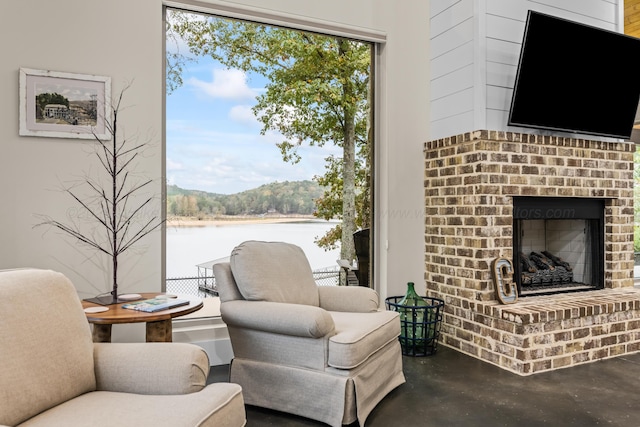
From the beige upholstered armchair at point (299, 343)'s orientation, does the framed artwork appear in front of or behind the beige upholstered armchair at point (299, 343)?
behind

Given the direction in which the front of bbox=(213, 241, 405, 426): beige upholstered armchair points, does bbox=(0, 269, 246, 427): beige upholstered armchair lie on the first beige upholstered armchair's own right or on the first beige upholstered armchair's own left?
on the first beige upholstered armchair's own right

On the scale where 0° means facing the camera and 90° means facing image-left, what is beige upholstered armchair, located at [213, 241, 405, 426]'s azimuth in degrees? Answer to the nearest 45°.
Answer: approximately 315°

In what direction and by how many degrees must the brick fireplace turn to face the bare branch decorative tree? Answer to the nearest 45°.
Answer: approximately 90° to its right

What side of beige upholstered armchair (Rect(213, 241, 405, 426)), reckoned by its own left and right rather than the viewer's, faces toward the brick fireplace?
left
